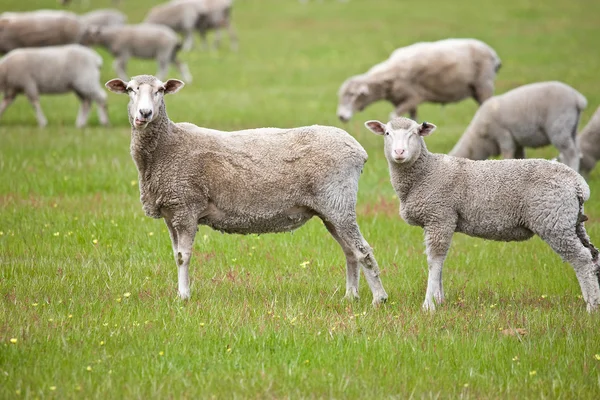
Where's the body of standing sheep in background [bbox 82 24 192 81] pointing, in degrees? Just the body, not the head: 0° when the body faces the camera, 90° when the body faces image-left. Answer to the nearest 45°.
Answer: approximately 90°

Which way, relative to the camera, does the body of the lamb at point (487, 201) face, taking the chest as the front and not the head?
to the viewer's left

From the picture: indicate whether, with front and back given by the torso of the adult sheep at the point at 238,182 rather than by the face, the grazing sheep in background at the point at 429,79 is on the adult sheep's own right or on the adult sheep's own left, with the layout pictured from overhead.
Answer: on the adult sheep's own right

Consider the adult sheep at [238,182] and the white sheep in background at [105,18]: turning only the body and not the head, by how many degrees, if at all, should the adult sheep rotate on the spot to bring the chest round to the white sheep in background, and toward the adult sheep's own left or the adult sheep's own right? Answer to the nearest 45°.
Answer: approximately 90° to the adult sheep's own right

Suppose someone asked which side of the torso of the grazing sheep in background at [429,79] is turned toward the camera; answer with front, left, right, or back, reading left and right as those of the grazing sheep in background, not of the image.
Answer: left

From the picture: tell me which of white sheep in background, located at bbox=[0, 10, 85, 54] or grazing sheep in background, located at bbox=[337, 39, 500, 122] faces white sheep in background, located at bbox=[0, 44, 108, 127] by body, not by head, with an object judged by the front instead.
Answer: the grazing sheep in background

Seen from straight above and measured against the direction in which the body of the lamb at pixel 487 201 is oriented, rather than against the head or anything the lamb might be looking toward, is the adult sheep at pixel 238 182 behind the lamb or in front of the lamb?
in front

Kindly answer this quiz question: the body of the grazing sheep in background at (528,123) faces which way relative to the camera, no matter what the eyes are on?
to the viewer's left

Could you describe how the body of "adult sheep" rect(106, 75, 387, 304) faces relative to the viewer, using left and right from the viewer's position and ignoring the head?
facing to the left of the viewer

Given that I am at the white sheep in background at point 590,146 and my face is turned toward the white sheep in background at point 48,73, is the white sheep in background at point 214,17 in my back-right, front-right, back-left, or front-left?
front-right

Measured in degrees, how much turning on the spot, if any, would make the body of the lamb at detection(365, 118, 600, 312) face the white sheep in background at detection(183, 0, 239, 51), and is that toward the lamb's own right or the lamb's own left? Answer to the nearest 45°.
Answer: approximately 45° to the lamb's own right
